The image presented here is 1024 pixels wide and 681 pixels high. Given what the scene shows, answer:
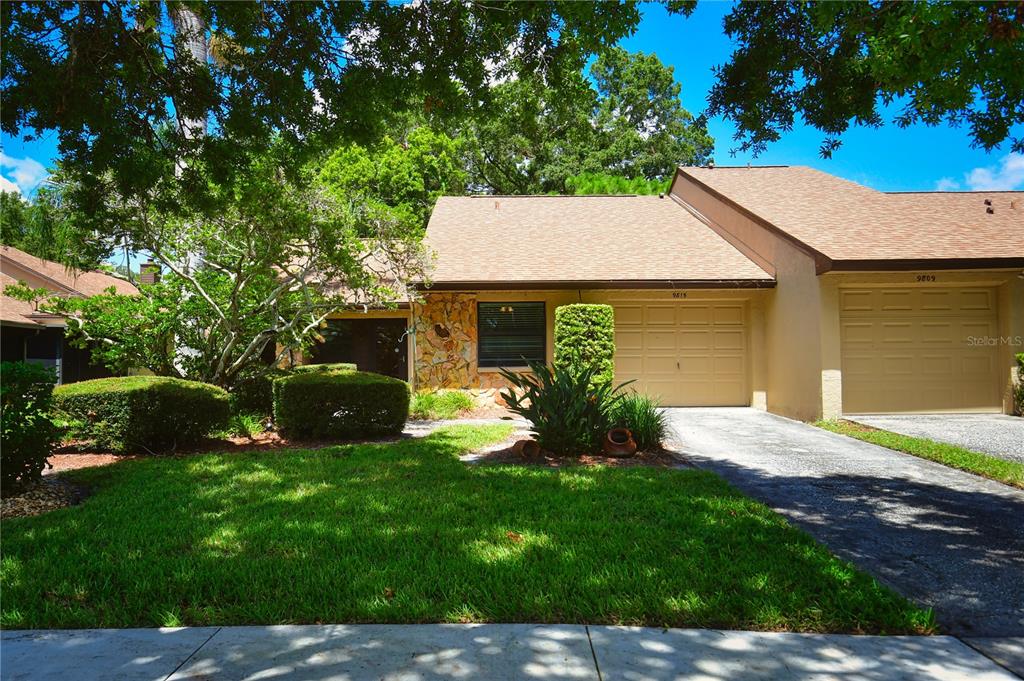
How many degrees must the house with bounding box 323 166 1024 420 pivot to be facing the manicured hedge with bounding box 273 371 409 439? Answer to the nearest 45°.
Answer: approximately 45° to its right

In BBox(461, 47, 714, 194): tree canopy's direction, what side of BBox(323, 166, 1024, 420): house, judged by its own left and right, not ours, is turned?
back

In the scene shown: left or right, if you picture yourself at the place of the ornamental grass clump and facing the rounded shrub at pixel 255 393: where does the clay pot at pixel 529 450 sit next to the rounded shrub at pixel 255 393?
left

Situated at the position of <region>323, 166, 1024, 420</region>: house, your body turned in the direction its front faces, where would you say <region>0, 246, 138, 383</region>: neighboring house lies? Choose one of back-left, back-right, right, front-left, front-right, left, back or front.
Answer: right

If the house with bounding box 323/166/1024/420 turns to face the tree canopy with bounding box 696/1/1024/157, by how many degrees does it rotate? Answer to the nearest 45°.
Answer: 0° — it already faces it

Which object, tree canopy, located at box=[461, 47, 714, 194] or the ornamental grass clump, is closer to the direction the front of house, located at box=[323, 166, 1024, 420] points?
the ornamental grass clump

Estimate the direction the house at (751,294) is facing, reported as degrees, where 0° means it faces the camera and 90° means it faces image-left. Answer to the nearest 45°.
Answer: approximately 0°

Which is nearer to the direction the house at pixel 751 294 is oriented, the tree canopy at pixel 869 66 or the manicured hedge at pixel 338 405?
the tree canopy

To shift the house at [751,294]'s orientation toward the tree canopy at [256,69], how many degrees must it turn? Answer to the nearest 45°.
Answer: approximately 45° to its right

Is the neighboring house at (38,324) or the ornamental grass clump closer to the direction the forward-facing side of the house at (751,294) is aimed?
the ornamental grass clump

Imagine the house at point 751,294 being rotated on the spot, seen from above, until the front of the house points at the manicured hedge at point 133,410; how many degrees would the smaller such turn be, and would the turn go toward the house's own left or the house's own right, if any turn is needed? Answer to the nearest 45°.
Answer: approximately 45° to the house's own right

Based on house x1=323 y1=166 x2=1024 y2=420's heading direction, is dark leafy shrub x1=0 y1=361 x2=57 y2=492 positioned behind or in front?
in front

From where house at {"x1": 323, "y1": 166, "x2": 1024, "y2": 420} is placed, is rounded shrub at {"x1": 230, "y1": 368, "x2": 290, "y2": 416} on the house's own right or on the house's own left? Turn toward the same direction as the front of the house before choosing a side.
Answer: on the house's own right

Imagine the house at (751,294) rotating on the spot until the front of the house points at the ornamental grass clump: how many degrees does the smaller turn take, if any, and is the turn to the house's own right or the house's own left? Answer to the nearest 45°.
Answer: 0° — it already faces it
